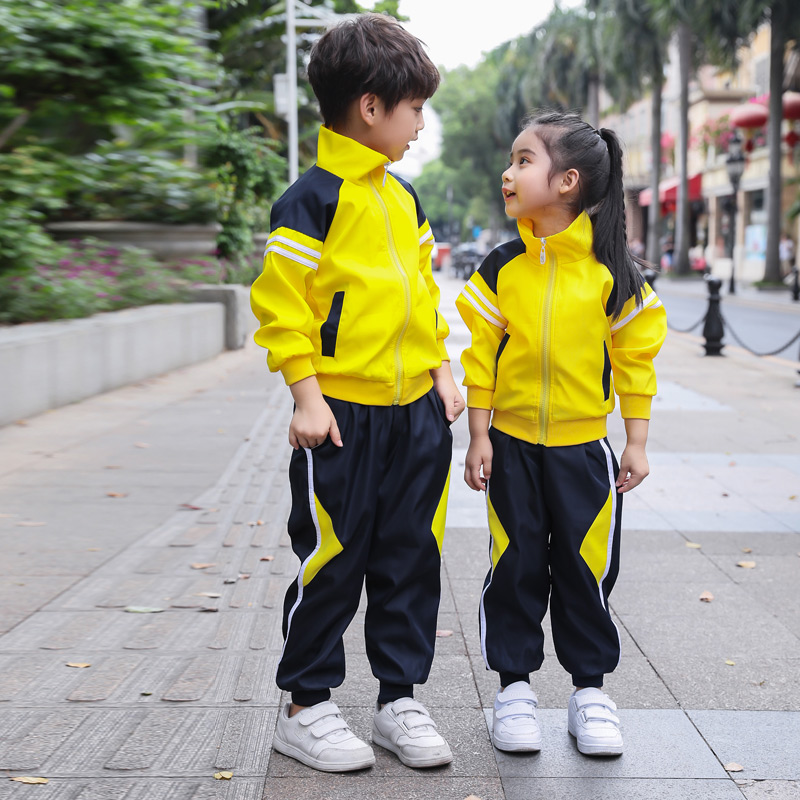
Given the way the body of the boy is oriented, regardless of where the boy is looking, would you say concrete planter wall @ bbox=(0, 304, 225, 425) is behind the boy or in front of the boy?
behind

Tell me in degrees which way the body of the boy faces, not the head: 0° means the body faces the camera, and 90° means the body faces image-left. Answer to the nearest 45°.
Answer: approximately 315°

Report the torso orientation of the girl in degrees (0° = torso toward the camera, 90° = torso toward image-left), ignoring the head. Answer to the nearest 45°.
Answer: approximately 0°

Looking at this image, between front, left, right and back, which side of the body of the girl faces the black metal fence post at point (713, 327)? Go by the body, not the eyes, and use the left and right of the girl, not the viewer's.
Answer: back

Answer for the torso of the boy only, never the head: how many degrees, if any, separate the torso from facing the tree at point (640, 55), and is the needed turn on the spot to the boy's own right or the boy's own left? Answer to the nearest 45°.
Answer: approximately 135° to the boy's own left

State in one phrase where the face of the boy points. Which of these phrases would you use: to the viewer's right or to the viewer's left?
to the viewer's right

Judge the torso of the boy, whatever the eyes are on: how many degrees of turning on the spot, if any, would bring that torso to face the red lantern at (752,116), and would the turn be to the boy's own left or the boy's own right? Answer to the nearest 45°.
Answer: approximately 135° to the boy's own left

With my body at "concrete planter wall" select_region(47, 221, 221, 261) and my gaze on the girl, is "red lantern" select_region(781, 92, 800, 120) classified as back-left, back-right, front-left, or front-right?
back-left

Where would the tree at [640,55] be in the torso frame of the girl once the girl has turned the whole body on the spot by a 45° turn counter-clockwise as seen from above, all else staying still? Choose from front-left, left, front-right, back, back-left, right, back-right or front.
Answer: back-left

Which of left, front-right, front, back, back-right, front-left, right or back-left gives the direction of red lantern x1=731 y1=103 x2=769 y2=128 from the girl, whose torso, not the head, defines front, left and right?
back
